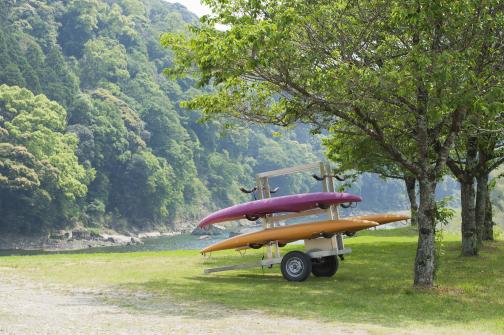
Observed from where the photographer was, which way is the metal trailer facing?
facing away from the viewer and to the left of the viewer
